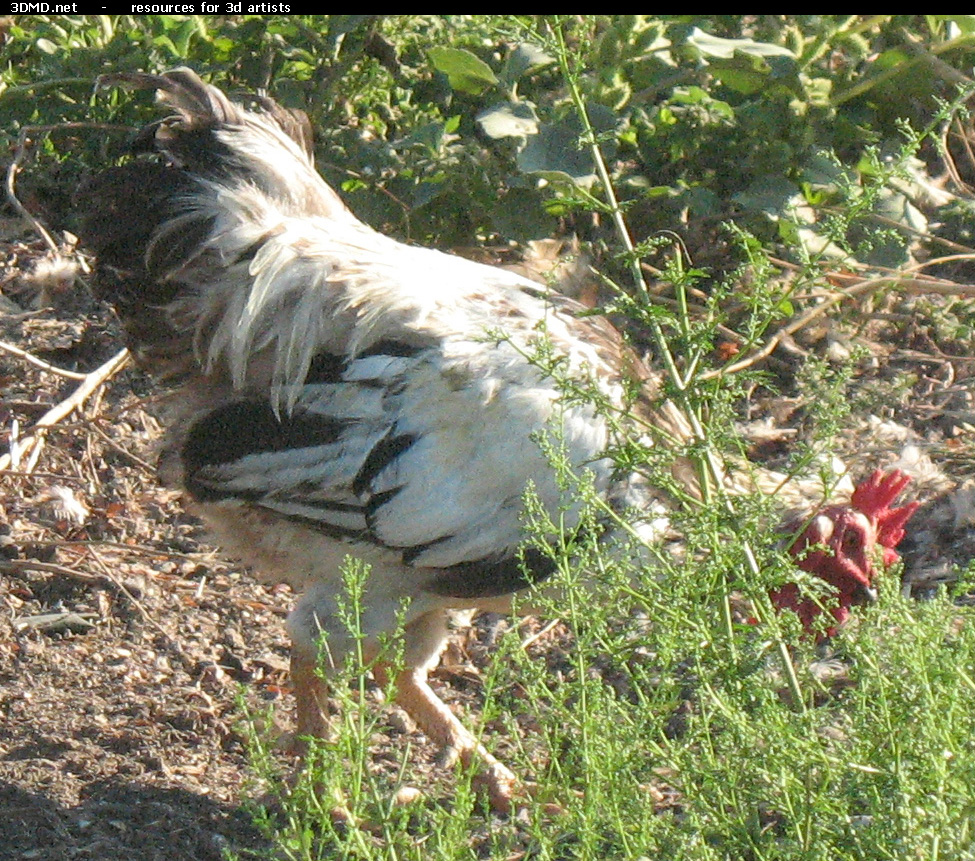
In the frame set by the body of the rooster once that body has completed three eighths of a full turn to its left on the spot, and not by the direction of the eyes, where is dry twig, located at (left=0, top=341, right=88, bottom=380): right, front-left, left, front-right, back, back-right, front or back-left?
front

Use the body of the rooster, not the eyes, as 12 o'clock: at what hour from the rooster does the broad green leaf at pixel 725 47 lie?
The broad green leaf is roughly at 10 o'clock from the rooster.

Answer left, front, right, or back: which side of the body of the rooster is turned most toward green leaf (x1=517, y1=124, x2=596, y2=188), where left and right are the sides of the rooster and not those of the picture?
left

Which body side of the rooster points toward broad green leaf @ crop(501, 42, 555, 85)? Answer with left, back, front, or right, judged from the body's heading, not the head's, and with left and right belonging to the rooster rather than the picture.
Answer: left

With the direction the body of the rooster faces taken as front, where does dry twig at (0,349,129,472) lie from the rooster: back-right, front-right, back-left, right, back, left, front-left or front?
back-left

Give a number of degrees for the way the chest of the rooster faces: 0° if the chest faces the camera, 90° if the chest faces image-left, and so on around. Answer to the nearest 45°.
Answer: approximately 270°

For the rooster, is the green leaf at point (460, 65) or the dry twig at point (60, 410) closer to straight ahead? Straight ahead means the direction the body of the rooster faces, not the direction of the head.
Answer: the green leaf
